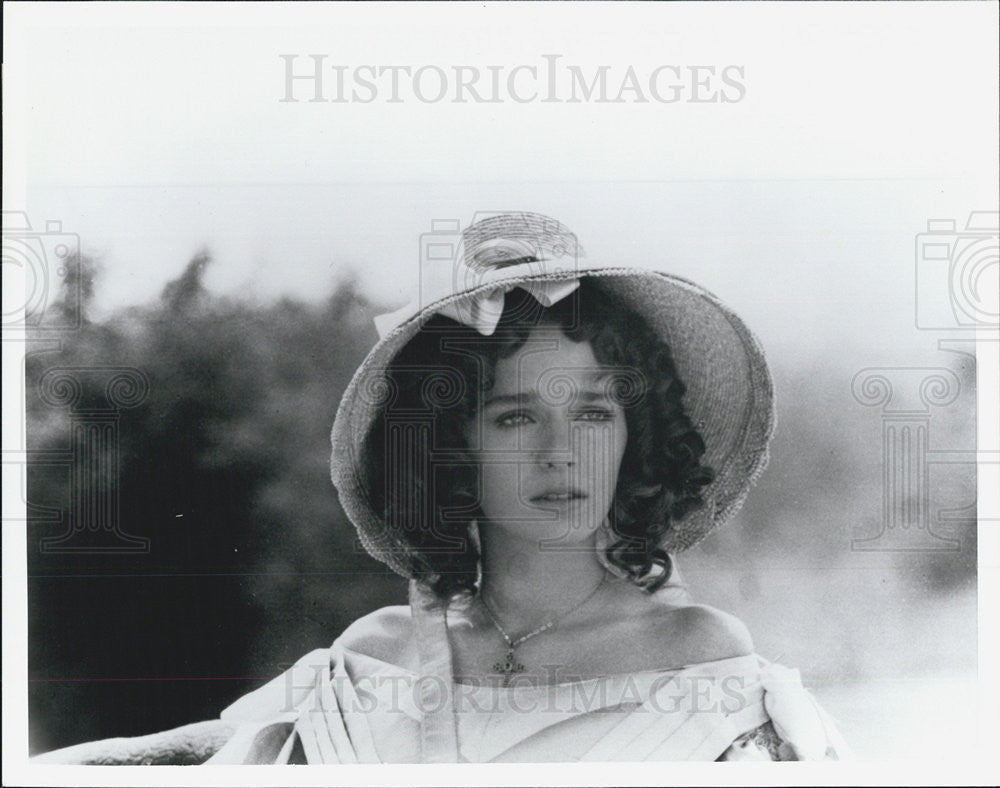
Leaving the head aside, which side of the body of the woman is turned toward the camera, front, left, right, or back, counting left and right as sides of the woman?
front

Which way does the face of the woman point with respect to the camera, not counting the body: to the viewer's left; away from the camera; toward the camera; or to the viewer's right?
toward the camera
